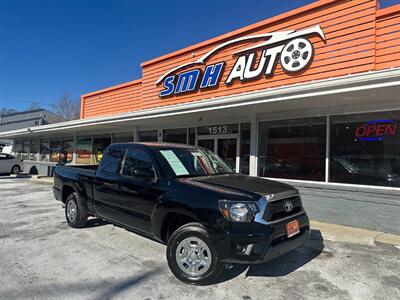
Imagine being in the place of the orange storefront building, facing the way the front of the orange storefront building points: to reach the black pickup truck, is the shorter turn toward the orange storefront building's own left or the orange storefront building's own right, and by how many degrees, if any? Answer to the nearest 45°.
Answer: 0° — it already faces it

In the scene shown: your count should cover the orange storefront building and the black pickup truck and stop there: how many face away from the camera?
0

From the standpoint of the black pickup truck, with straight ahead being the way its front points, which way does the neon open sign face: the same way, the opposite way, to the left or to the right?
to the right

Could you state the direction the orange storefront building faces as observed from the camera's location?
facing the viewer and to the left of the viewer

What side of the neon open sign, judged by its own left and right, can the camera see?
front

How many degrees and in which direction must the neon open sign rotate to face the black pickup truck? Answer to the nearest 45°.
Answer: approximately 45° to its right

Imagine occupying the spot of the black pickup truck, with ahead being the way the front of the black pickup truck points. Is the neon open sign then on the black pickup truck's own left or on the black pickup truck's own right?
on the black pickup truck's own left

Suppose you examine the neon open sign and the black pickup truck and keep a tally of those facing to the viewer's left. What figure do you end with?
0

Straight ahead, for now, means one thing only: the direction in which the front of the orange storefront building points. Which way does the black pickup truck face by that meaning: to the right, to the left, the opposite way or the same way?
to the left
